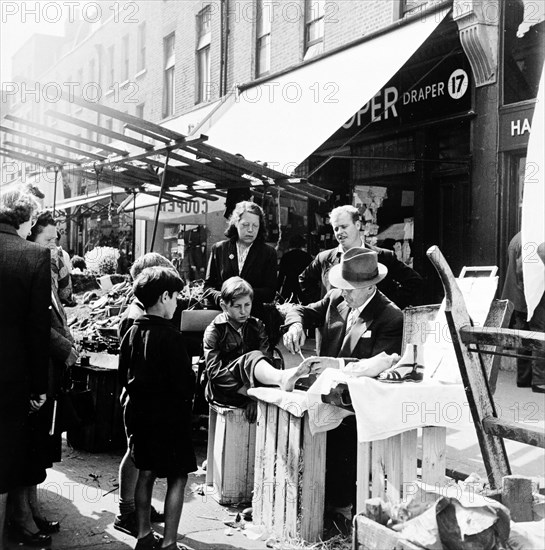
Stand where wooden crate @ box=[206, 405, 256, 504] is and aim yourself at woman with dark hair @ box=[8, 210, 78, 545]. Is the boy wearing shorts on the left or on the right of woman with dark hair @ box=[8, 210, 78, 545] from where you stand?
left

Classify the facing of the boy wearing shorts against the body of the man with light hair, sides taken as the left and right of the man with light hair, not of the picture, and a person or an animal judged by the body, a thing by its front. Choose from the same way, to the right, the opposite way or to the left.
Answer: the opposite way

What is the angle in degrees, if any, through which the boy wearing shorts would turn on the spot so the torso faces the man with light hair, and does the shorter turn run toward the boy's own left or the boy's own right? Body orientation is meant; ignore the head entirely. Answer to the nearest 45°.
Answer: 0° — they already face them

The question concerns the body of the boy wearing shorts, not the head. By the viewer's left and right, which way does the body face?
facing away from the viewer and to the right of the viewer

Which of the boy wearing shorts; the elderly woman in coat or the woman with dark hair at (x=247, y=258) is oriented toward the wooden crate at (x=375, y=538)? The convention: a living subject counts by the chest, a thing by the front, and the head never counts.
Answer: the woman with dark hair

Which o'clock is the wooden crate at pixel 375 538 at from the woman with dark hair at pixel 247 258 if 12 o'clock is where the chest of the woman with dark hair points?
The wooden crate is roughly at 12 o'clock from the woman with dark hair.

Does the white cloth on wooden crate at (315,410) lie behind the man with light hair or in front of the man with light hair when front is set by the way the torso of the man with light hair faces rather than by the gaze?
in front

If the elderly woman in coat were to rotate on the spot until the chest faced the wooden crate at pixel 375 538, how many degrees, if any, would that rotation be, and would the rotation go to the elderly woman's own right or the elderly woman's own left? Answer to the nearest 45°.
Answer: approximately 90° to the elderly woman's own right
